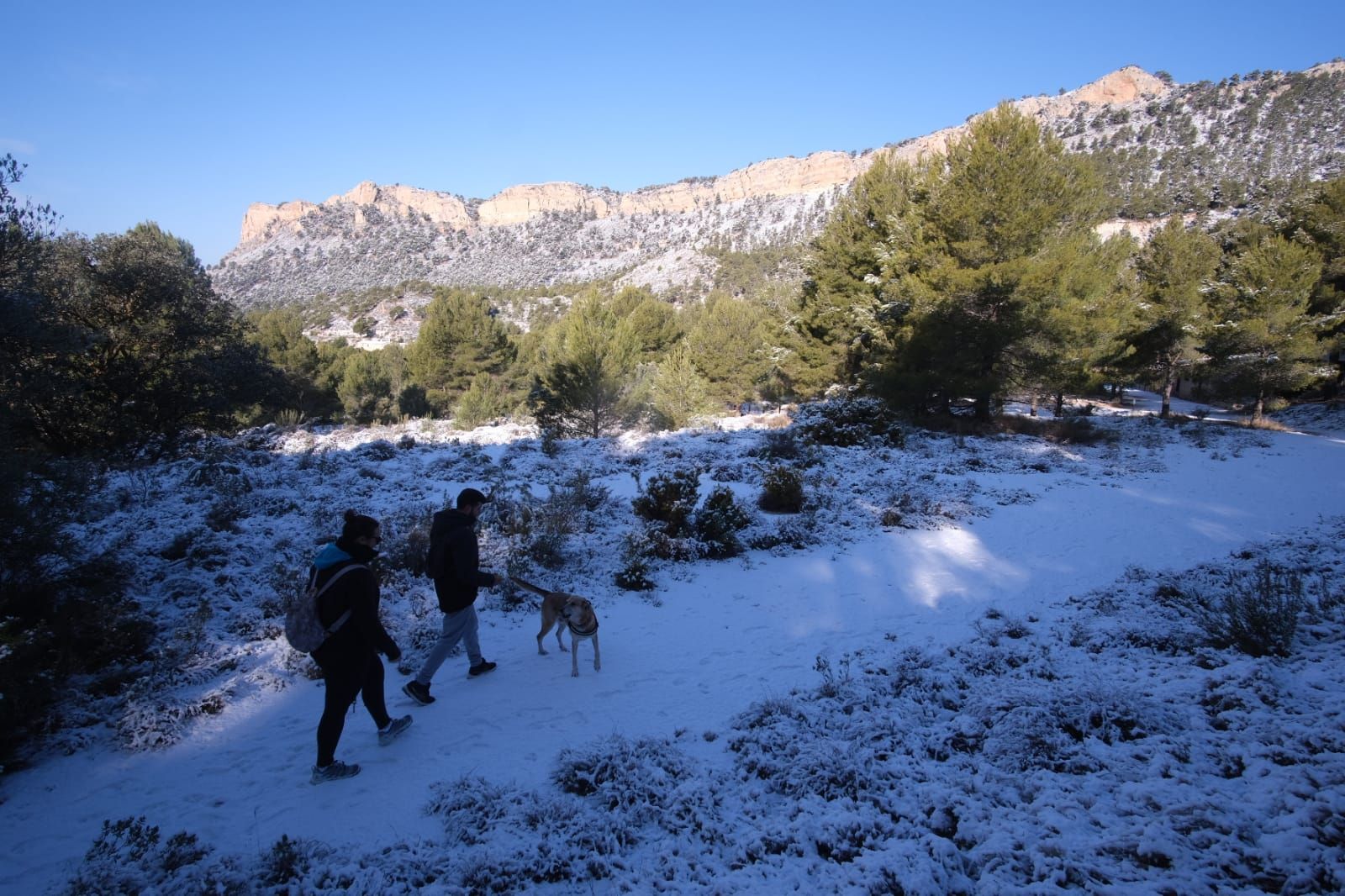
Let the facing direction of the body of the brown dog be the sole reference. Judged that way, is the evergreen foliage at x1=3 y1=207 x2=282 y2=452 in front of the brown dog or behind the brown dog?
behind

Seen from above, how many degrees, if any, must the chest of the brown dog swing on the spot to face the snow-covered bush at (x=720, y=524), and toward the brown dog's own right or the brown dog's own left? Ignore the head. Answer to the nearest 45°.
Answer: approximately 90° to the brown dog's own left

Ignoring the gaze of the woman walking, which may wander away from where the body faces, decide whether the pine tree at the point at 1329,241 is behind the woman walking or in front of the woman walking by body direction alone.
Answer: in front

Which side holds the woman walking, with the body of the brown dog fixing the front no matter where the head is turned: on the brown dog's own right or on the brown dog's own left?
on the brown dog's own right

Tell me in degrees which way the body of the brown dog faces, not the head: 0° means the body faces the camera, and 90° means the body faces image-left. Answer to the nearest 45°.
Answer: approximately 315°

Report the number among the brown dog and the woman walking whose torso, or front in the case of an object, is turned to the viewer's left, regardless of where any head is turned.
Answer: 0

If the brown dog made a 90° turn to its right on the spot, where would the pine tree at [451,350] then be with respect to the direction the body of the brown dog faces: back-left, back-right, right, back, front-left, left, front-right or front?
back-right

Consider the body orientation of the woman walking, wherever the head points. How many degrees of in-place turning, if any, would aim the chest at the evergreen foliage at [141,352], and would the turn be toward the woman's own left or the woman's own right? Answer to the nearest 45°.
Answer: approximately 90° to the woman's own left
